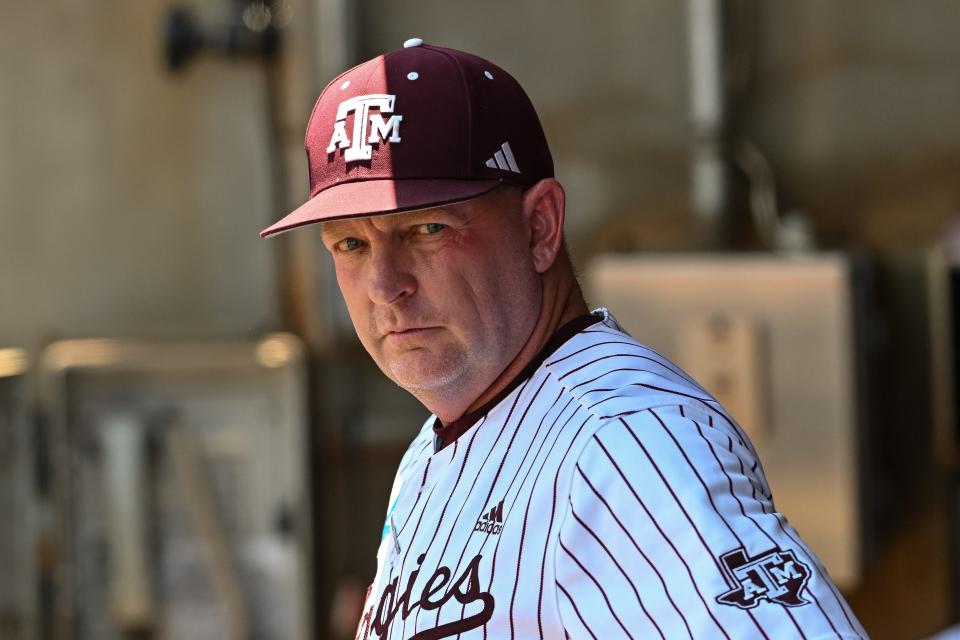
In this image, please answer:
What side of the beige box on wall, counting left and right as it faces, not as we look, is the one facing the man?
front

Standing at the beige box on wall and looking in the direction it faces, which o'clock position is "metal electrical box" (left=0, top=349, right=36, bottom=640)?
The metal electrical box is roughly at 3 o'clock from the beige box on wall.

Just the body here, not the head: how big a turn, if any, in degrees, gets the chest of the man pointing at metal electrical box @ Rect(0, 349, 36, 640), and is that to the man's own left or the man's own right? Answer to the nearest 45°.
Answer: approximately 90° to the man's own right

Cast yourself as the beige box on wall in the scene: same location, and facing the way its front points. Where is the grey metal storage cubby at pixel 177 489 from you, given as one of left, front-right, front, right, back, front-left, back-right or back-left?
right

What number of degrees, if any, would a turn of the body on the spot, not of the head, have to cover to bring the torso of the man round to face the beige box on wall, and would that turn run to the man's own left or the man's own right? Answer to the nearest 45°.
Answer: approximately 135° to the man's own right

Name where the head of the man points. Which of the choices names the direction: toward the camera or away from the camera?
toward the camera

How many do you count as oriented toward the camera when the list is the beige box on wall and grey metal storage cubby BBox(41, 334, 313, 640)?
2

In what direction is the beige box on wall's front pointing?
toward the camera

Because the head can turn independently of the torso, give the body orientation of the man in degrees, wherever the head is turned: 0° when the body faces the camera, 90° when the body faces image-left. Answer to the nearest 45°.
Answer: approximately 45°

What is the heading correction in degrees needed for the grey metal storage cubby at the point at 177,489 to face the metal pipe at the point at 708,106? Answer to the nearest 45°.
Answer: approximately 90° to its left

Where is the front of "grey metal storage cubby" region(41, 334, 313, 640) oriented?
toward the camera
